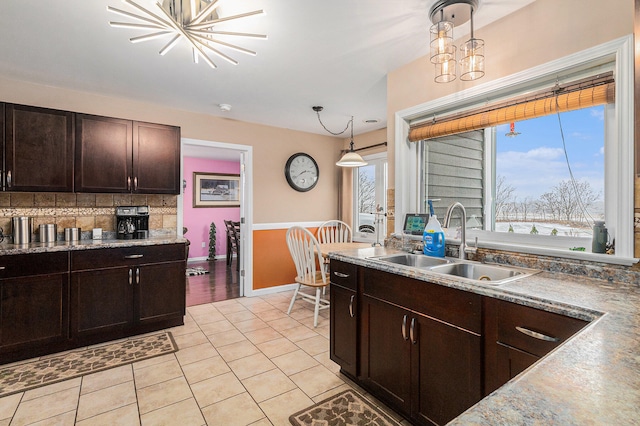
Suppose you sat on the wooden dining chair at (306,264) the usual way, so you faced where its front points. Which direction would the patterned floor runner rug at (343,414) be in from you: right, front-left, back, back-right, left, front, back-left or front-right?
back-right

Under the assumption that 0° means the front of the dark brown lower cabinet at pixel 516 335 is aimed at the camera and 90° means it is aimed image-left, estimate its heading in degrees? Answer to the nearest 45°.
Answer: approximately 45°

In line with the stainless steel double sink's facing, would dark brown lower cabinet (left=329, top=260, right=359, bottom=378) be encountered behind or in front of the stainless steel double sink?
in front

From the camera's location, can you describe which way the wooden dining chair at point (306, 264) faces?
facing away from the viewer and to the right of the viewer

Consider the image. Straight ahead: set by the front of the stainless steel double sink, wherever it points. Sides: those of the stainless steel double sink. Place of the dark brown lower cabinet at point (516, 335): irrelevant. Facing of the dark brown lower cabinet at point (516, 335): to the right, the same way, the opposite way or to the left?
the same way

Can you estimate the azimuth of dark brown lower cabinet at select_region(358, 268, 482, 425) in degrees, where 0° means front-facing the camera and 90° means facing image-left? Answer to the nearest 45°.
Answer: approximately 45°

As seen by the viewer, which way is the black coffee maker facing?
toward the camera

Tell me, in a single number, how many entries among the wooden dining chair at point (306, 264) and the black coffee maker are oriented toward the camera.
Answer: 1

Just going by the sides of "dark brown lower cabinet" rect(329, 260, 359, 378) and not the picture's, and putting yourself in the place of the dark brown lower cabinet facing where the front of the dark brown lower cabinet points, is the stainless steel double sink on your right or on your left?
on your left

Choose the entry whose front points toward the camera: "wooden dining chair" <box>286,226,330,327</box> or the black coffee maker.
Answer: the black coffee maker

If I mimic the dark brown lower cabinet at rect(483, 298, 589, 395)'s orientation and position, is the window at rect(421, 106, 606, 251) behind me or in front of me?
behind

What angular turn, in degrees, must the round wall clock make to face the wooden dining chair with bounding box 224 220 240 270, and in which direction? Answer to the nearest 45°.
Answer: approximately 180°

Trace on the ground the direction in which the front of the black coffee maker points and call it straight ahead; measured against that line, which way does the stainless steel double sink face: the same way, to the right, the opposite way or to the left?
to the right
